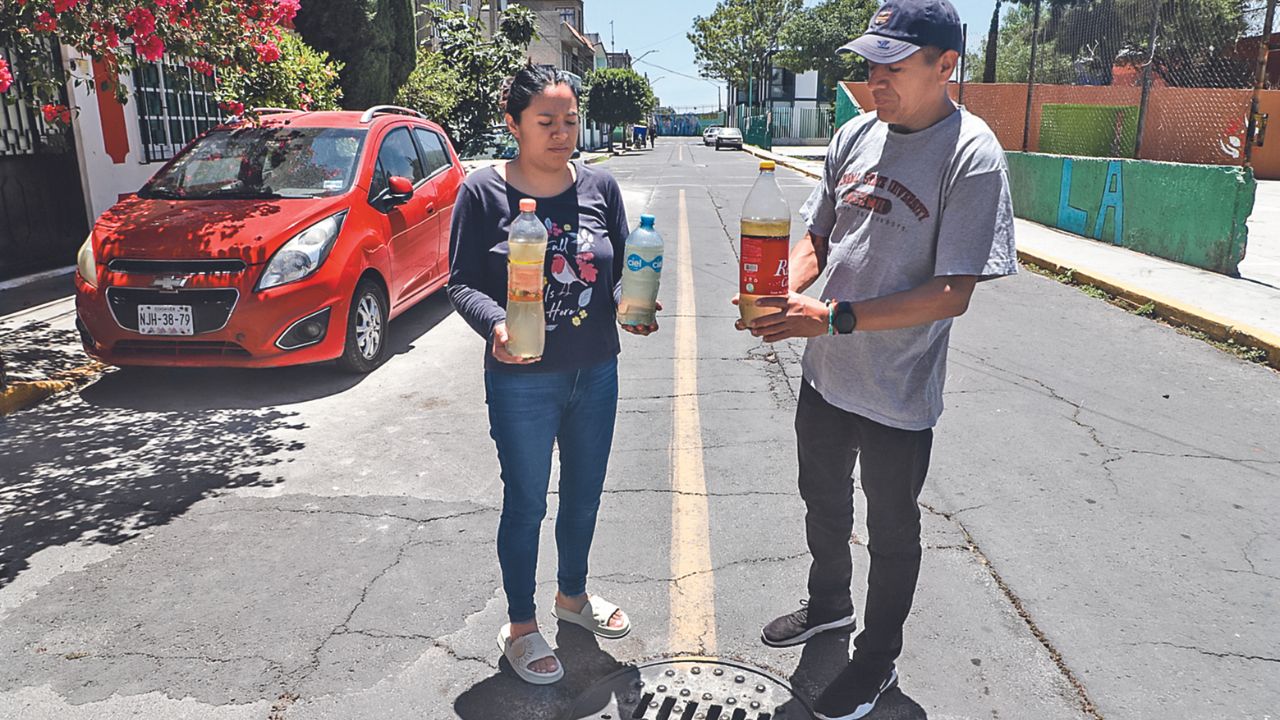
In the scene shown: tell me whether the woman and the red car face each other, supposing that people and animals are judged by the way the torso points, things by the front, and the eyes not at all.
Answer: no

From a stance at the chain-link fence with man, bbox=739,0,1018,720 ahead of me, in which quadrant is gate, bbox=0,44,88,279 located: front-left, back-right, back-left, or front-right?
front-right

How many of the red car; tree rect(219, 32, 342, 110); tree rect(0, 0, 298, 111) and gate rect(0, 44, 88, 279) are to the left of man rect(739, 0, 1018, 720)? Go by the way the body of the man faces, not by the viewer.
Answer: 0

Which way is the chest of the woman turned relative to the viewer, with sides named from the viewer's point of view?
facing the viewer and to the right of the viewer

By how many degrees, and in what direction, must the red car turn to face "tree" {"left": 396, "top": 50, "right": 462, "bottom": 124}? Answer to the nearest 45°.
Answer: approximately 135° to its right

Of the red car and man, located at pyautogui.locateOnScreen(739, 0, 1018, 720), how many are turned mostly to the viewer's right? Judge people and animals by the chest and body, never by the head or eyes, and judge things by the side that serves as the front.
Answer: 0

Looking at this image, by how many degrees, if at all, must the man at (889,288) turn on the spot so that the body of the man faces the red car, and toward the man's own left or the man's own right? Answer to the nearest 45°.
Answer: approximately 90° to the man's own right

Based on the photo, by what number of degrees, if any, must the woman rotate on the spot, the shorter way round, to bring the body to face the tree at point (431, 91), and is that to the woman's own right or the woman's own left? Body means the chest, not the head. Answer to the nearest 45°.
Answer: approximately 135° to the woman's own left

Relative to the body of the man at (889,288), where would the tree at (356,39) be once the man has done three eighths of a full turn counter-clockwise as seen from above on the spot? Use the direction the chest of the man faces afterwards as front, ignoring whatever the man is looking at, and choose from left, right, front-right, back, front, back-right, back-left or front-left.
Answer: back-left

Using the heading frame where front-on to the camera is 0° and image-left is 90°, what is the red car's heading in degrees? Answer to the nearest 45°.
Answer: approximately 45°

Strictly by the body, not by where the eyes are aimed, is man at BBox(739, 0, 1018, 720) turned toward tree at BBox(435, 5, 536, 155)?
no

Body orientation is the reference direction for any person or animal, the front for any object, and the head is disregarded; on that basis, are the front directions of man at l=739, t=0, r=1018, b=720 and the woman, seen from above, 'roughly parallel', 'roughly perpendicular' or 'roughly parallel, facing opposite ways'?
roughly perpendicular

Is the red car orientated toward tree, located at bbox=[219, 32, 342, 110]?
no

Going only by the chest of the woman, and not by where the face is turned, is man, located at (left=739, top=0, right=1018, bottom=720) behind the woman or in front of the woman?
in front

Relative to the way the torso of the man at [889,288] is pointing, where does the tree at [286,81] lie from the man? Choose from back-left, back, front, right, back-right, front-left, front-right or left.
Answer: right

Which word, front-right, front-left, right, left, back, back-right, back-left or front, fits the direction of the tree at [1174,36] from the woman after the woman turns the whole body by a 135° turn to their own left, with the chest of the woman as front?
front-right

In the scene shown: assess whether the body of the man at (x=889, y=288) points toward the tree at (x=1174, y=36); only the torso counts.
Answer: no

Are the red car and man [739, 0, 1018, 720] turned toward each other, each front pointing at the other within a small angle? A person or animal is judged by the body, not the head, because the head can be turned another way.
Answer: no

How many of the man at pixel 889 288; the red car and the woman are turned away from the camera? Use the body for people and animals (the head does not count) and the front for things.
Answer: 0
